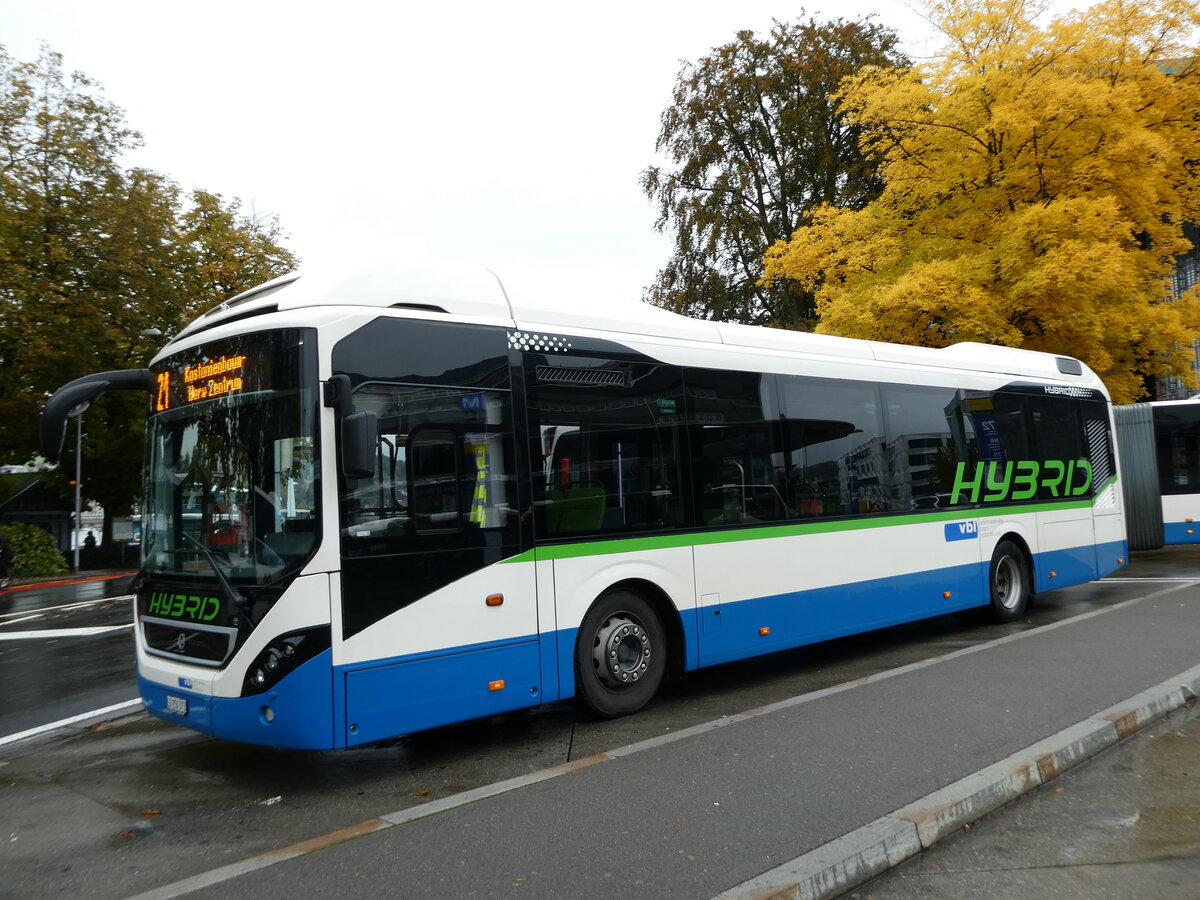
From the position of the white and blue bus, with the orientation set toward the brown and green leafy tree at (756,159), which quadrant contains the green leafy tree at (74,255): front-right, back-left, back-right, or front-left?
front-left

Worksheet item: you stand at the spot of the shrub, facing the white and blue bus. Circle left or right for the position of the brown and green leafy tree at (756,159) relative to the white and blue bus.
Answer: left

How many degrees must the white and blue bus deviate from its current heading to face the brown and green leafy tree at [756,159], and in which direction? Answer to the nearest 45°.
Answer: approximately 135° to its right

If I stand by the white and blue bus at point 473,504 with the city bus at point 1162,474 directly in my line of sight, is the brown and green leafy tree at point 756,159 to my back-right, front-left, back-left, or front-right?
front-left

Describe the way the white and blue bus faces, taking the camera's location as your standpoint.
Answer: facing the viewer and to the left of the viewer

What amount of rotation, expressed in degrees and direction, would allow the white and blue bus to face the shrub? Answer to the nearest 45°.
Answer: approximately 90° to its right

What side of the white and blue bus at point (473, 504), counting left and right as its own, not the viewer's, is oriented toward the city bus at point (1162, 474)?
back

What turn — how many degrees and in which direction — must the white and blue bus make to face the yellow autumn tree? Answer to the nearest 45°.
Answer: approximately 180°

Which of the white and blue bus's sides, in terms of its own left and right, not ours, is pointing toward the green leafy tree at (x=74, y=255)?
right
